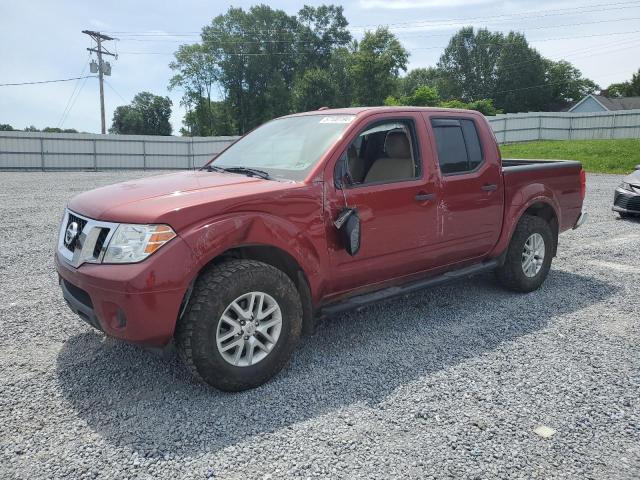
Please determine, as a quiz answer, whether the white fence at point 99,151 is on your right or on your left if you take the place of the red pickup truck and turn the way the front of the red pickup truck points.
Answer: on your right

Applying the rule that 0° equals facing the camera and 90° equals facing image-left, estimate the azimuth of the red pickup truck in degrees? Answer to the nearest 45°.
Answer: approximately 45°

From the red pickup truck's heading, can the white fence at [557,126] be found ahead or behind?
behind

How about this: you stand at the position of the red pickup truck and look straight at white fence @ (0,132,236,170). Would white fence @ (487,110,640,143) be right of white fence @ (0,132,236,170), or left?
right
